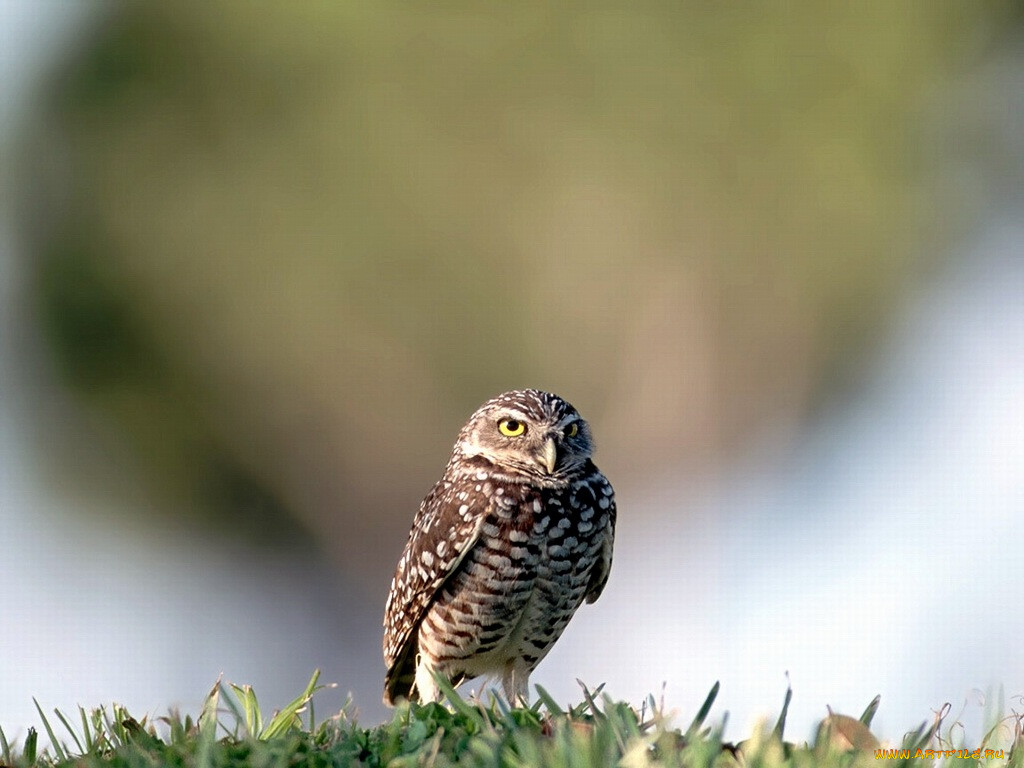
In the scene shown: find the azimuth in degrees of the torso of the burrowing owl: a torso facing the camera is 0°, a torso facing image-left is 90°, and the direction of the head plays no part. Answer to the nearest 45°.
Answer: approximately 315°
